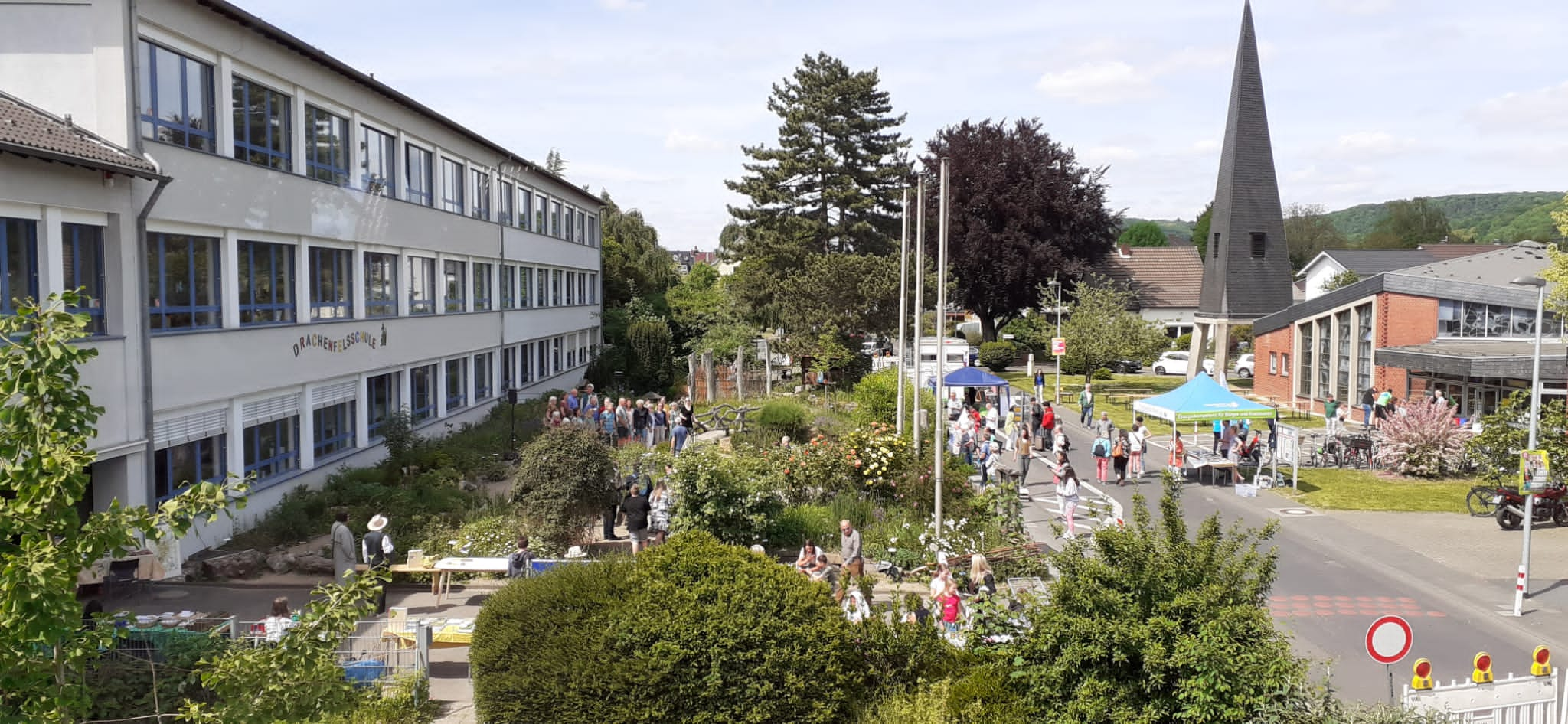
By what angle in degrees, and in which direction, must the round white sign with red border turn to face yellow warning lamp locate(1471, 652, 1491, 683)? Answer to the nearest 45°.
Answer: approximately 135° to its left

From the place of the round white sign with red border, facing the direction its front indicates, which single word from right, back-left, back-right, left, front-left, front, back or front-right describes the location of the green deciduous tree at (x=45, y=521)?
front-right

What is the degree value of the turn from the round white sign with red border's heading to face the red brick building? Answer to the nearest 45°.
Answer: approximately 180°

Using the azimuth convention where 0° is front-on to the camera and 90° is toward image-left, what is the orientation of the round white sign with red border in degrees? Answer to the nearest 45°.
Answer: approximately 0°

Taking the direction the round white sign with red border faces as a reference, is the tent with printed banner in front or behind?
behind

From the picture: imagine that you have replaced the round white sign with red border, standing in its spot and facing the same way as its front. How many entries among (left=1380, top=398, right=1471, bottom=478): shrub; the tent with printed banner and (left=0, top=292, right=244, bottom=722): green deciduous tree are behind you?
2

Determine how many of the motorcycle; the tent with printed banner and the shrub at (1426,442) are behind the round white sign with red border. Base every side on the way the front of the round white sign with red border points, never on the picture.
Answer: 3

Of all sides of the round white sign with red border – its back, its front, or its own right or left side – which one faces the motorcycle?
back

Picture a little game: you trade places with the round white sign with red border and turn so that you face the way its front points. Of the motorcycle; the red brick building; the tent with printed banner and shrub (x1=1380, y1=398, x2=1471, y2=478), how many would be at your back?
4

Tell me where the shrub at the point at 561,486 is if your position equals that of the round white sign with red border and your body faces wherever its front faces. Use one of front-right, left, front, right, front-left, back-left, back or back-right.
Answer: right

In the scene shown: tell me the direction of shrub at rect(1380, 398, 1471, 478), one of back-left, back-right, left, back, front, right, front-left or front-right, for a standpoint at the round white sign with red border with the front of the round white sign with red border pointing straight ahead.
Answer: back

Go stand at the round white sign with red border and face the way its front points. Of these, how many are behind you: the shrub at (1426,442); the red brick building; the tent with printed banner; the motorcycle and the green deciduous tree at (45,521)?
4

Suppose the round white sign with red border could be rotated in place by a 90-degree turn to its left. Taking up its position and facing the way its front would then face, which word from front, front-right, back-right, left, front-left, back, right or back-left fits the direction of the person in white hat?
back
